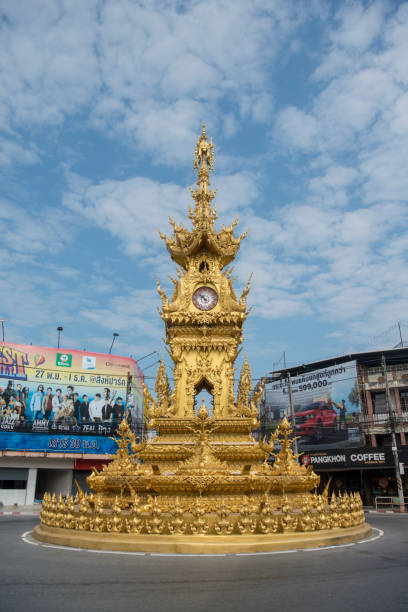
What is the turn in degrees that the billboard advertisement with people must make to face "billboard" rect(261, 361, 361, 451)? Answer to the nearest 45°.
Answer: approximately 45° to its left

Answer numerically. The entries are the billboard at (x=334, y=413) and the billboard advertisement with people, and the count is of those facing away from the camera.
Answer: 0

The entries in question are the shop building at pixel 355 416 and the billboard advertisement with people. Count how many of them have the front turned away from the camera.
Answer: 0

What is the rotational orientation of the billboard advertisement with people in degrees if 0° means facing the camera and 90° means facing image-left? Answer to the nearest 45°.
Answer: approximately 315°

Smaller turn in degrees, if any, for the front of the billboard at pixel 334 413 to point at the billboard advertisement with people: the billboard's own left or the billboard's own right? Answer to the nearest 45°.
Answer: approximately 45° to the billboard's own right

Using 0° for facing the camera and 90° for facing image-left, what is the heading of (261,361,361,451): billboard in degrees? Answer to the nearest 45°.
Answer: approximately 45°

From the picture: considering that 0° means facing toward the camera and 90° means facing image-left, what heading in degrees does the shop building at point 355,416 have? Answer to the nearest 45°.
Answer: approximately 45°
